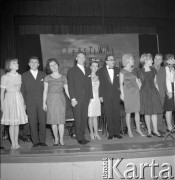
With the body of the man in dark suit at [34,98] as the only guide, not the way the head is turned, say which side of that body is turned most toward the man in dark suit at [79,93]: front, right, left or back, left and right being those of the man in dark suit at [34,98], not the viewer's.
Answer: left

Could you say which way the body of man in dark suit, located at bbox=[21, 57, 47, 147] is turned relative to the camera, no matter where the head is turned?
toward the camera

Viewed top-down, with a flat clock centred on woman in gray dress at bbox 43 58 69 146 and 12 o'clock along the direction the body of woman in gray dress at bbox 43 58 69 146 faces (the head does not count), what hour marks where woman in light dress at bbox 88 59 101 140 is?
woman in light dress at bbox 88 59 101 140 is roughly at 8 o'clock from woman in gray dress at bbox 43 58 69 146.

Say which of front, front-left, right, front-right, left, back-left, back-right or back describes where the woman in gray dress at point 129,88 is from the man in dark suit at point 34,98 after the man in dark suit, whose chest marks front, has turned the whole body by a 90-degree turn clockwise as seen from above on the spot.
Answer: back

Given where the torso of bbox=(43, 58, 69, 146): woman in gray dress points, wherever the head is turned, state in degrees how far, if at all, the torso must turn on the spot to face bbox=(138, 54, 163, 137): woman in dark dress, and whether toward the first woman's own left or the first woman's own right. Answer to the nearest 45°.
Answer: approximately 90° to the first woman's own left

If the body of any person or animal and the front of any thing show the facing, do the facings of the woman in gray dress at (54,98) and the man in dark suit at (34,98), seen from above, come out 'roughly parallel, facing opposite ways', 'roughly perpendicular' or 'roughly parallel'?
roughly parallel

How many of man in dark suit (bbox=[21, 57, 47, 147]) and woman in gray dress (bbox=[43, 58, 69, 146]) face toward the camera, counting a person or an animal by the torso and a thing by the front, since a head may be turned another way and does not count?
2

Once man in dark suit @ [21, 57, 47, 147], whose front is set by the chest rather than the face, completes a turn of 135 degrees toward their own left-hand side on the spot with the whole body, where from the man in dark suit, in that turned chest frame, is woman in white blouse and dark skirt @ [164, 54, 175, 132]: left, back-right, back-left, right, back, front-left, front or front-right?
front-right

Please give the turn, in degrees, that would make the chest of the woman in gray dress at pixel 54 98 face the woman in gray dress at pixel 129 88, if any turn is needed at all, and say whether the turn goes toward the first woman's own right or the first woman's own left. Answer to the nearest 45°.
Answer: approximately 90° to the first woman's own left
